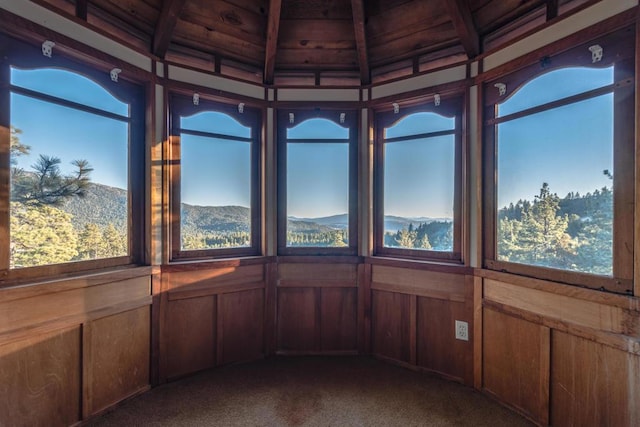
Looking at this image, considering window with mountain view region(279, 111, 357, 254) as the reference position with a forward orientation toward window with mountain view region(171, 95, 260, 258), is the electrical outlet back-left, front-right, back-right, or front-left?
back-left

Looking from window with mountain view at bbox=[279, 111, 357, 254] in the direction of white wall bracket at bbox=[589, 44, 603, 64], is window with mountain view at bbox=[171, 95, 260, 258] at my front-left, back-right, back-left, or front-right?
back-right

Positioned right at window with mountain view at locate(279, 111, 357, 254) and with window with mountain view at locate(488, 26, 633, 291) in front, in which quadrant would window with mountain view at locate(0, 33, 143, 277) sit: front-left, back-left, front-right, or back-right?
back-right

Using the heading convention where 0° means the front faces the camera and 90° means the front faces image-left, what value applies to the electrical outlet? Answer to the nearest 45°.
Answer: approximately 45°
